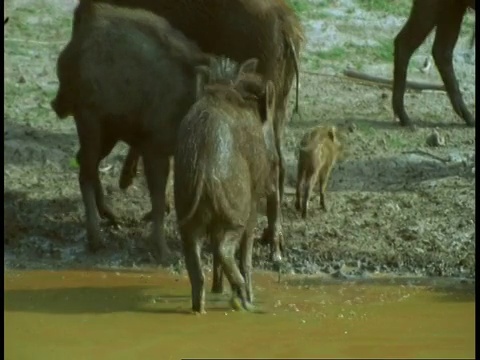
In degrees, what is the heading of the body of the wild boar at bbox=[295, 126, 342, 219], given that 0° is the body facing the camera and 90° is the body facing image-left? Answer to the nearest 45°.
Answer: approximately 225°

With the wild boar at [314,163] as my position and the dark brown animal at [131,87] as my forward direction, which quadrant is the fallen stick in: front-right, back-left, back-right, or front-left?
back-right

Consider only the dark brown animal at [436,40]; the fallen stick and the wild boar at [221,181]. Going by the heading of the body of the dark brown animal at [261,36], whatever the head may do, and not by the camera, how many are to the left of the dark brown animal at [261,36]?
1

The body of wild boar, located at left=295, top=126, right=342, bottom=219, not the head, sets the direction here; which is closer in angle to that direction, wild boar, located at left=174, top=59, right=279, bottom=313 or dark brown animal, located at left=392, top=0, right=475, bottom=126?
the dark brown animal

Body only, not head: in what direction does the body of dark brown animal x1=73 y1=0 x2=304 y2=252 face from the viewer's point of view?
to the viewer's left
